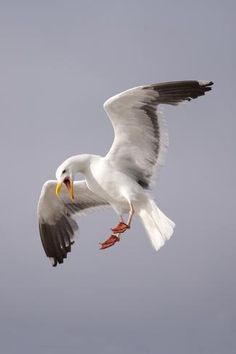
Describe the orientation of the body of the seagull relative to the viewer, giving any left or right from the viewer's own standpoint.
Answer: facing the viewer and to the left of the viewer
